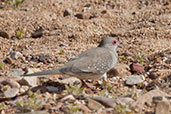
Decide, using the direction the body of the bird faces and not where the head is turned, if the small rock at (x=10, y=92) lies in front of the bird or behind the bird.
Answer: behind

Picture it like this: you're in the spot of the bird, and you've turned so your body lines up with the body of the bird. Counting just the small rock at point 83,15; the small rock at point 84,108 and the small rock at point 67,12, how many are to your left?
2

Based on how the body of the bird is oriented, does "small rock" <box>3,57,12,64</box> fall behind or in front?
behind

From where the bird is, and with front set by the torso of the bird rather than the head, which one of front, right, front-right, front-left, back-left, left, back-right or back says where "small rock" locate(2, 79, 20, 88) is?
back

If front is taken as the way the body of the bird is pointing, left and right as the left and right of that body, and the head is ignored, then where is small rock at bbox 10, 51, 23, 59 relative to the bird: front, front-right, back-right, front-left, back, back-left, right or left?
back-left

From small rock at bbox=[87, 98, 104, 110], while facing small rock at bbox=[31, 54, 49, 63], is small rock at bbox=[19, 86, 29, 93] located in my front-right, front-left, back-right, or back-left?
front-left

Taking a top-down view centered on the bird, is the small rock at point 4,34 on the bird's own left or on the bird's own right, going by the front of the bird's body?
on the bird's own left

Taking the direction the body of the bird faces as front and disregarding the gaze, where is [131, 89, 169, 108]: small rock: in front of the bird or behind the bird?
in front

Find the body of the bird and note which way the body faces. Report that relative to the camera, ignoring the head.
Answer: to the viewer's right

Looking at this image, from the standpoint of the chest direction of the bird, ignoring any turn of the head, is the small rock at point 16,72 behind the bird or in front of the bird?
behind
